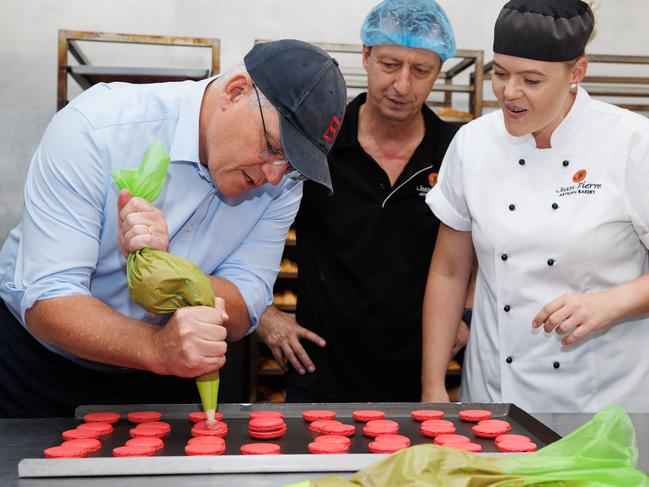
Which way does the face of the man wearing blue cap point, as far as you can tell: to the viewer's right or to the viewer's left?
to the viewer's right

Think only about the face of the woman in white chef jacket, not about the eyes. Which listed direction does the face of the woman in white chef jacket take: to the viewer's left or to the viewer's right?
to the viewer's left

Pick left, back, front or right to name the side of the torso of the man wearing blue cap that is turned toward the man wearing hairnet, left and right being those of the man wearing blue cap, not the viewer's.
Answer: left

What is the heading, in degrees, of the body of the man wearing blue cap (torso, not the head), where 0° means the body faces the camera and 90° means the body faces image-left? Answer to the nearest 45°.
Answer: approximately 315°

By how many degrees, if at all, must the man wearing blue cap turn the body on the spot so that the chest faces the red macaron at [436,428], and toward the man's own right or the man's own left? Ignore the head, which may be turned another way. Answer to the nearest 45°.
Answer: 0° — they already face it

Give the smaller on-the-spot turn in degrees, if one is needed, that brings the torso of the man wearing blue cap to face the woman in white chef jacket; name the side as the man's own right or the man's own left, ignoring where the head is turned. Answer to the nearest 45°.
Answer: approximately 45° to the man's own left

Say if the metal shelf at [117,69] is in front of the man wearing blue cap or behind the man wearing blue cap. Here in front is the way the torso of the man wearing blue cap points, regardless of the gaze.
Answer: behind
